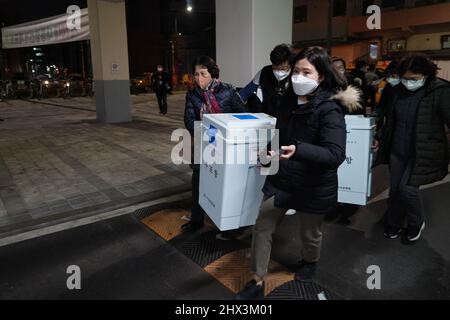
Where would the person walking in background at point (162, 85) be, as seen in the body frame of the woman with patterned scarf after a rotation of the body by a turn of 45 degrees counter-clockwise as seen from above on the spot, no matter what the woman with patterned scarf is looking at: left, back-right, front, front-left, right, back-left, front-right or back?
back

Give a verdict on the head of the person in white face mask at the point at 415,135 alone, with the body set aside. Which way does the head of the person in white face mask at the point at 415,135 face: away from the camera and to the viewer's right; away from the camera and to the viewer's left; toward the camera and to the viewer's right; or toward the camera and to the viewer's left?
toward the camera and to the viewer's left

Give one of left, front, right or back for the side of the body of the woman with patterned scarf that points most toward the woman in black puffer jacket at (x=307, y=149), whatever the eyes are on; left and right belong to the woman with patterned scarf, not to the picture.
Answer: left

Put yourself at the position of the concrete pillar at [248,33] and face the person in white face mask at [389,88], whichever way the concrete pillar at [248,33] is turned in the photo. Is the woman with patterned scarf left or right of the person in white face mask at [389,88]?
right

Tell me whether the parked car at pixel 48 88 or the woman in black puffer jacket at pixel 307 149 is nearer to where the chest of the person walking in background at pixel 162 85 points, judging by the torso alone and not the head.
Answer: the woman in black puffer jacket

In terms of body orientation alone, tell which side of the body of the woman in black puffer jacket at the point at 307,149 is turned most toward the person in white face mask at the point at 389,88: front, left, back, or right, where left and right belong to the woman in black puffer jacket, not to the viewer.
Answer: back

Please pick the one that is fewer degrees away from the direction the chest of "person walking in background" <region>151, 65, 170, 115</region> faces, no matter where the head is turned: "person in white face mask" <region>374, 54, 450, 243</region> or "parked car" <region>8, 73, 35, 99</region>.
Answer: the person in white face mask

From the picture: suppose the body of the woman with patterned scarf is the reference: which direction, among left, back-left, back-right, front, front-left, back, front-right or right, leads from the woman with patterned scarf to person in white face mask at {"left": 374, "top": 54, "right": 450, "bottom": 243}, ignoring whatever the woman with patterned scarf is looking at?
back-left

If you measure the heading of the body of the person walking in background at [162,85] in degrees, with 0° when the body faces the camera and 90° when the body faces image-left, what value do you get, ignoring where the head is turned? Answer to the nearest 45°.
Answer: approximately 0°

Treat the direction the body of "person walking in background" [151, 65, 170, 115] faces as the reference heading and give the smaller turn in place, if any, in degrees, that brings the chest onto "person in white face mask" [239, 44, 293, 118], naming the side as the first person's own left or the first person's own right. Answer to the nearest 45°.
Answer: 0° — they already face them
